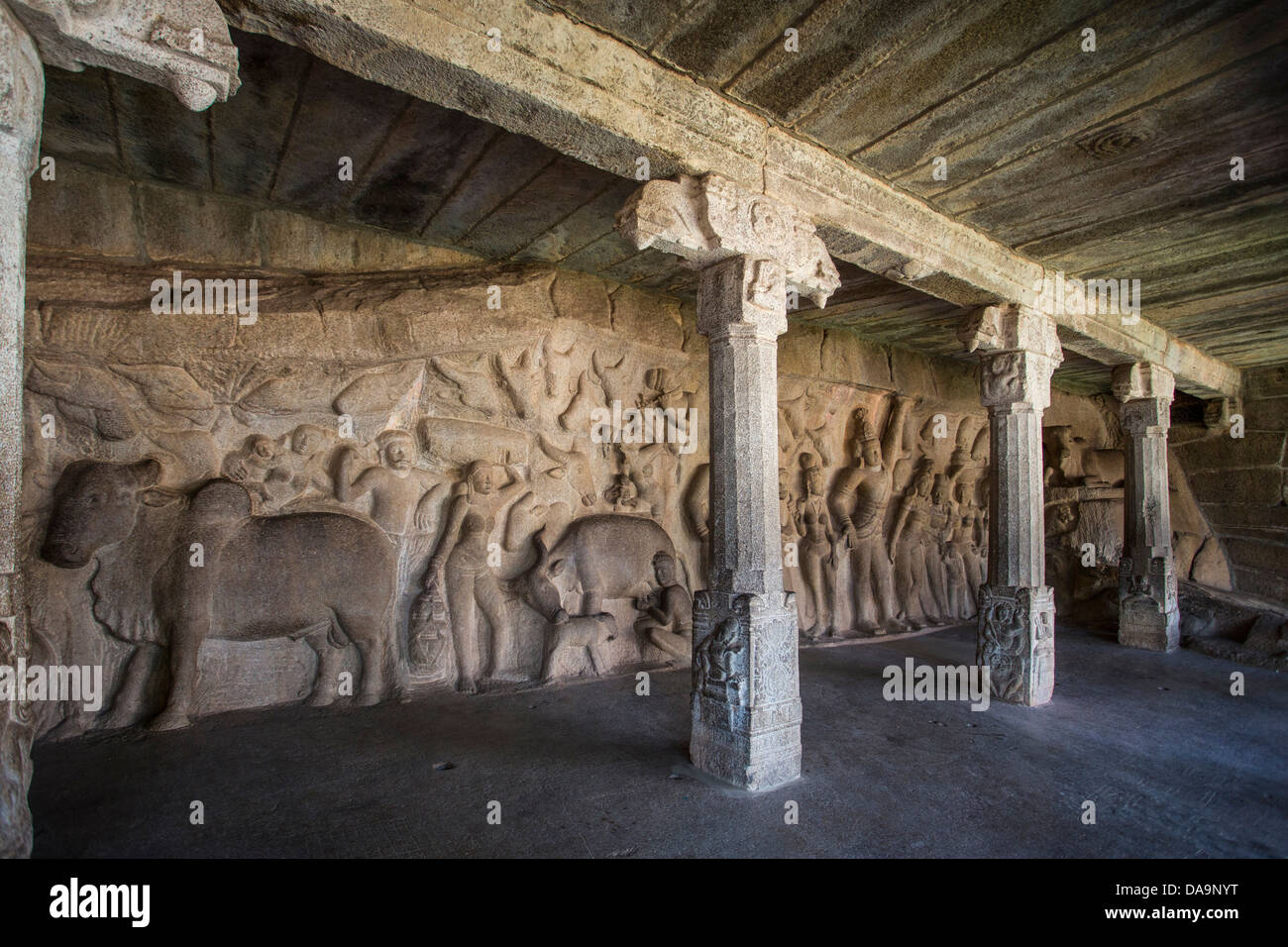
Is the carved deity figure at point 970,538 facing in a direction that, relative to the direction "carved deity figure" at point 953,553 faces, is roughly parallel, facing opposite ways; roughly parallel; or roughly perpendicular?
roughly parallel

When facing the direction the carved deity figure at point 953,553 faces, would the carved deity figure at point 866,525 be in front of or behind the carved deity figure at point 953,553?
in front

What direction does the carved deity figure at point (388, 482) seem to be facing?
toward the camera

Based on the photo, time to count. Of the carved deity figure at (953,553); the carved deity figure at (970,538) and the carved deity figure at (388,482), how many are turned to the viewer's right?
0

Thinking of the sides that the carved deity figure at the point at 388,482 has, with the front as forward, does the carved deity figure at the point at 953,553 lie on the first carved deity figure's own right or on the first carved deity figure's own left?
on the first carved deity figure's own left

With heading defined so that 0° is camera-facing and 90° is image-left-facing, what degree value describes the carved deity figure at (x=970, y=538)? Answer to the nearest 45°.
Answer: approximately 315°

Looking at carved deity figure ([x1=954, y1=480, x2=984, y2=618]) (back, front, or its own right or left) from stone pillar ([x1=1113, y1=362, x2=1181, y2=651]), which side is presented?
front

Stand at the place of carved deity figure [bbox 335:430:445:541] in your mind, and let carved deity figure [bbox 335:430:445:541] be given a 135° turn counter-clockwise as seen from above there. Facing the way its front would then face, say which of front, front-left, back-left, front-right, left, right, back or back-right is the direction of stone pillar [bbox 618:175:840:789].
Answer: right

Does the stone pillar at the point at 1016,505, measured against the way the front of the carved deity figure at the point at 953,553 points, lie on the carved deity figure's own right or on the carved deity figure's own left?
on the carved deity figure's own left

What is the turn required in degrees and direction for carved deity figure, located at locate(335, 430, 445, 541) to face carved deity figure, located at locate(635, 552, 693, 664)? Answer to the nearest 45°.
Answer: approximately 90° to its left

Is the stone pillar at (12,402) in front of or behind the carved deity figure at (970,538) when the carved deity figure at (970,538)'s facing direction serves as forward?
in front

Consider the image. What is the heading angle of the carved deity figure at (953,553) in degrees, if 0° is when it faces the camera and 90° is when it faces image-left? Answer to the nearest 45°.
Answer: approximately 315°
